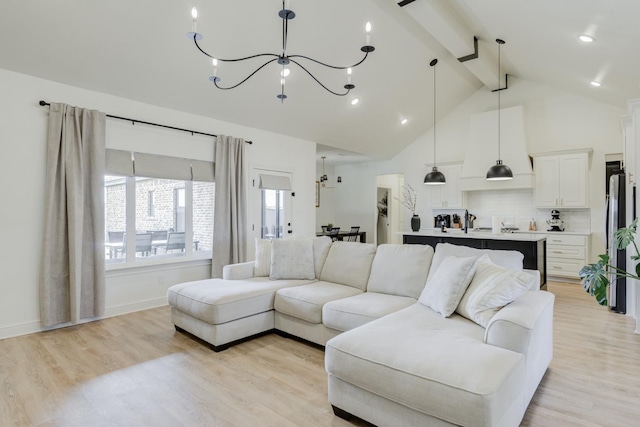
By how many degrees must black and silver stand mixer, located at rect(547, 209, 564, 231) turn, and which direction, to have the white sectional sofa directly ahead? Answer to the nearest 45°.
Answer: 0° — it already faces it

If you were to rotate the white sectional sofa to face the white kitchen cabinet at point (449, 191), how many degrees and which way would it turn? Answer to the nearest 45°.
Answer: approximately 135° to its right

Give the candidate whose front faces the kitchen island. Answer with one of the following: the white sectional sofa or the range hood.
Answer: the range hood

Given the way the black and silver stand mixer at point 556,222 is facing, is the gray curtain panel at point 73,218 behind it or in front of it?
in front

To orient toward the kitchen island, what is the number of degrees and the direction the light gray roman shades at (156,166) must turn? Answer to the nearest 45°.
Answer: approximately 45° to its left

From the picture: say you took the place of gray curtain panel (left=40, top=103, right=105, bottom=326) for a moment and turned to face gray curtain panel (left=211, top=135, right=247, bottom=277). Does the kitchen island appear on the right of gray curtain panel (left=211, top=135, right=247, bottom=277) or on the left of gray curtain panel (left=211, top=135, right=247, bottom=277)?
right

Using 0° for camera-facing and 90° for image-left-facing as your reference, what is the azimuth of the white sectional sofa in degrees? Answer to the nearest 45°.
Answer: approximately 45°

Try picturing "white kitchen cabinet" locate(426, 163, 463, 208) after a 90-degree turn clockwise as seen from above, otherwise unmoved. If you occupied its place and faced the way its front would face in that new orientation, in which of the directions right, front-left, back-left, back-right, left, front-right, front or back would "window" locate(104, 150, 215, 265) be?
front-left

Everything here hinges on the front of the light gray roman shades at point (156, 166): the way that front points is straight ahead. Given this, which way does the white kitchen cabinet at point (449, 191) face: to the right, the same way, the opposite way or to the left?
to the right

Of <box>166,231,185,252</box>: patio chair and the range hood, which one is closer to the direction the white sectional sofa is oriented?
the patio chair

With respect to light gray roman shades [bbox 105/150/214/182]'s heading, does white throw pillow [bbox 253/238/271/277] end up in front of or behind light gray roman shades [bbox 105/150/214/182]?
in front

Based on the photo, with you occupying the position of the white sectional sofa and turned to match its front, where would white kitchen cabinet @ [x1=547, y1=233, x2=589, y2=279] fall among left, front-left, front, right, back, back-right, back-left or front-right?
back

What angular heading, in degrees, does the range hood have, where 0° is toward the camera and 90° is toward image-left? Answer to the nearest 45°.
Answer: approximately 0°

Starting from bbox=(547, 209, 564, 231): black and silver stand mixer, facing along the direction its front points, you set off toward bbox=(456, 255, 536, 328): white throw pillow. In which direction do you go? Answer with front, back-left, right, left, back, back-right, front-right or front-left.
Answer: front

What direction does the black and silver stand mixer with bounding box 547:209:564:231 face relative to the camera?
toward the camera

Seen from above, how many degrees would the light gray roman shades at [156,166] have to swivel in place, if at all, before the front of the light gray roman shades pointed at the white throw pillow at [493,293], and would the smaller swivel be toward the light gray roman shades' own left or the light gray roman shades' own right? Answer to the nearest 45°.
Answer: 0° — it already faces it
